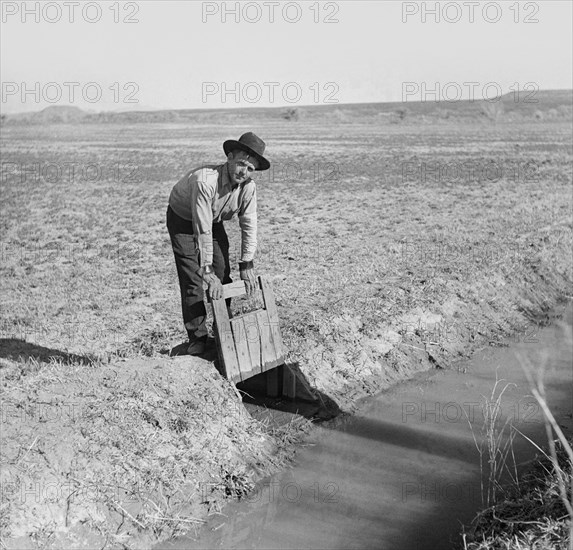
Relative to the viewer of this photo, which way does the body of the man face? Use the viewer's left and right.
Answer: facing the viewer and to the right of the viewer
